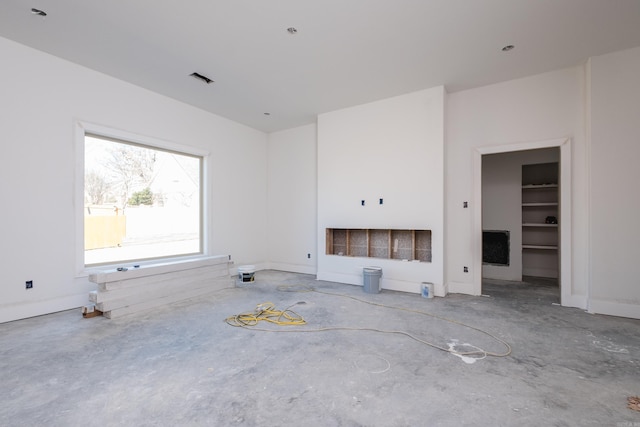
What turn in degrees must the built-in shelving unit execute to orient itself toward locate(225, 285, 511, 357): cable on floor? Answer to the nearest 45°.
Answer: approximately 45° to its right

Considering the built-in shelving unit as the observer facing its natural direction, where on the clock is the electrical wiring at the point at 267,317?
The electrical wiring is roughly at 1 o'clock from the built-in shelving unit.

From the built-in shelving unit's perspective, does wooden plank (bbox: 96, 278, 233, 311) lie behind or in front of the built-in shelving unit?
in front

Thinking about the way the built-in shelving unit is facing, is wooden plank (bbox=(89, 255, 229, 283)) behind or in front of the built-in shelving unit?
in front

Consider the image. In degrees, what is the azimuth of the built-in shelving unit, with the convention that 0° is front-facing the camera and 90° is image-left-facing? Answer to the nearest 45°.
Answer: approximately 0°

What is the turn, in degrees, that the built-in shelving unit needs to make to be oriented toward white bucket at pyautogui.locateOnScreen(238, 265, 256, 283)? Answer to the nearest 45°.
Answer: approximately 45° to its right

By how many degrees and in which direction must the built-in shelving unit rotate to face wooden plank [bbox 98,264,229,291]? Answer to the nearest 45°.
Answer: approximately 45° to its right

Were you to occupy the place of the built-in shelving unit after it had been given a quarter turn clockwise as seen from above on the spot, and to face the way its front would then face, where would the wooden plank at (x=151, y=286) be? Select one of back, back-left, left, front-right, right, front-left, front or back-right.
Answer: front-left
